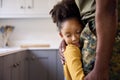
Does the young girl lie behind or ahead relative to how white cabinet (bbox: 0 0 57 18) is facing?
ahead

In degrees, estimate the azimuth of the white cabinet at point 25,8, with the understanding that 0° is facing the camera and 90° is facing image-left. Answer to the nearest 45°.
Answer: approximately 0°
